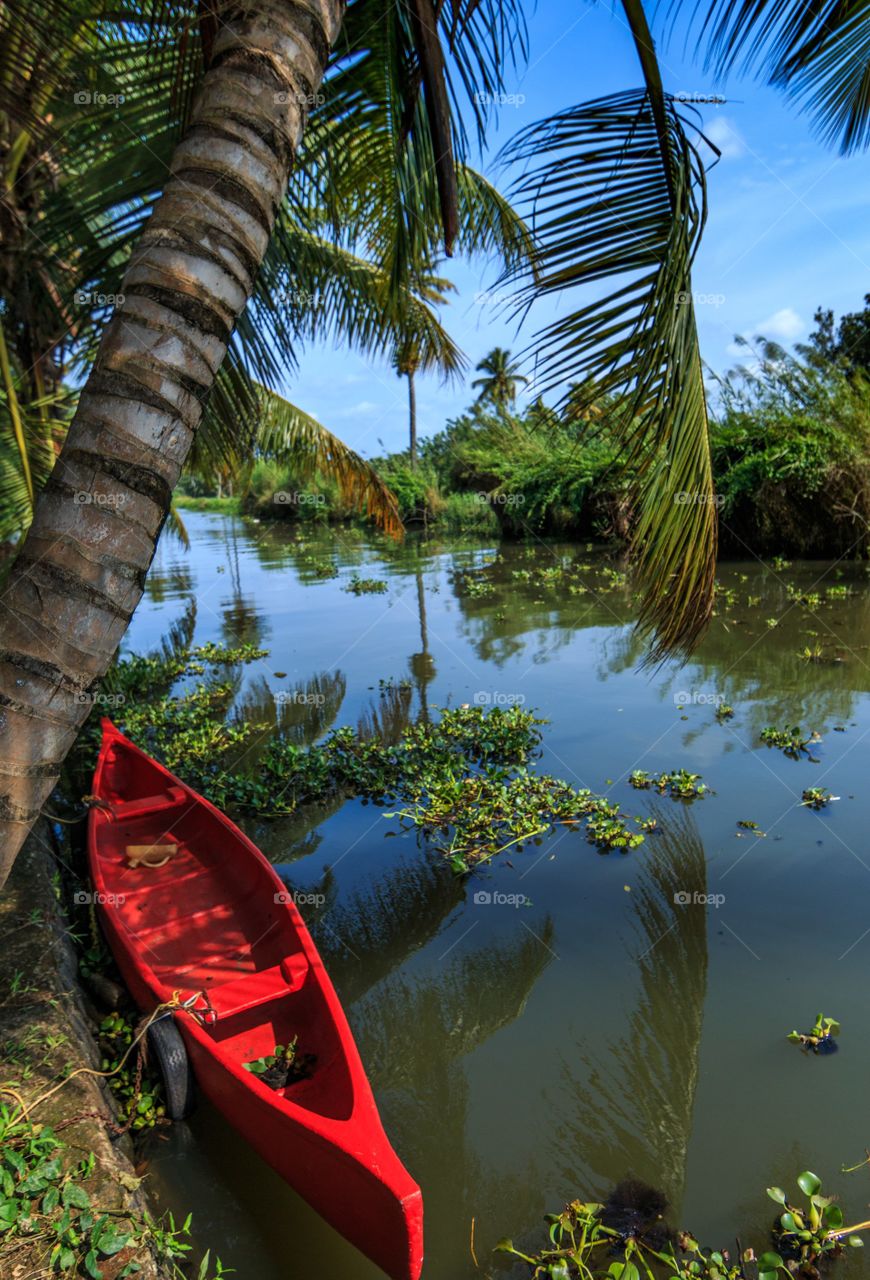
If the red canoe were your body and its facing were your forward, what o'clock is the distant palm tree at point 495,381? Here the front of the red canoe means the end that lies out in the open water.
The distant palm tree is roughly at 8 o'clock from the red canoe.

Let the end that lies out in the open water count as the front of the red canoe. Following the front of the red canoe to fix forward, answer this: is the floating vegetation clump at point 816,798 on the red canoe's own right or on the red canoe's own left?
on the red canoe's own left

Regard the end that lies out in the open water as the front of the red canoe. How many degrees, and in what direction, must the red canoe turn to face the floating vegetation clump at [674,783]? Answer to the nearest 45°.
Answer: approximately 90° to its left

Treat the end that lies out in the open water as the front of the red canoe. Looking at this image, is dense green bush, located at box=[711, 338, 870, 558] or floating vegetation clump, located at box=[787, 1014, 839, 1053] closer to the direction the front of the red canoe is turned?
the floating vegetation clump

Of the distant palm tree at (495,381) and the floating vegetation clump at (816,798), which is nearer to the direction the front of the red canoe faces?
the floating vegetation clump

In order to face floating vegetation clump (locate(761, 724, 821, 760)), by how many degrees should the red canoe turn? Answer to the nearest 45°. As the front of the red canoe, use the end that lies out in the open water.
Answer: approximately 90° to its left
